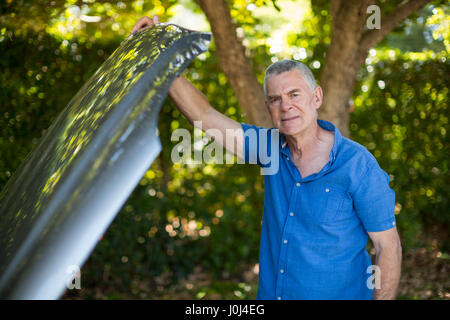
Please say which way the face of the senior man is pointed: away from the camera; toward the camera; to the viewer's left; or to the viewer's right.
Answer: toward the camera

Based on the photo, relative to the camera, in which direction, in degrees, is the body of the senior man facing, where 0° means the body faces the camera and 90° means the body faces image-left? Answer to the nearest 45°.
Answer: approximately 45°

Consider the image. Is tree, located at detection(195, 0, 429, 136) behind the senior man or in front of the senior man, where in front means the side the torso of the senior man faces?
behind
